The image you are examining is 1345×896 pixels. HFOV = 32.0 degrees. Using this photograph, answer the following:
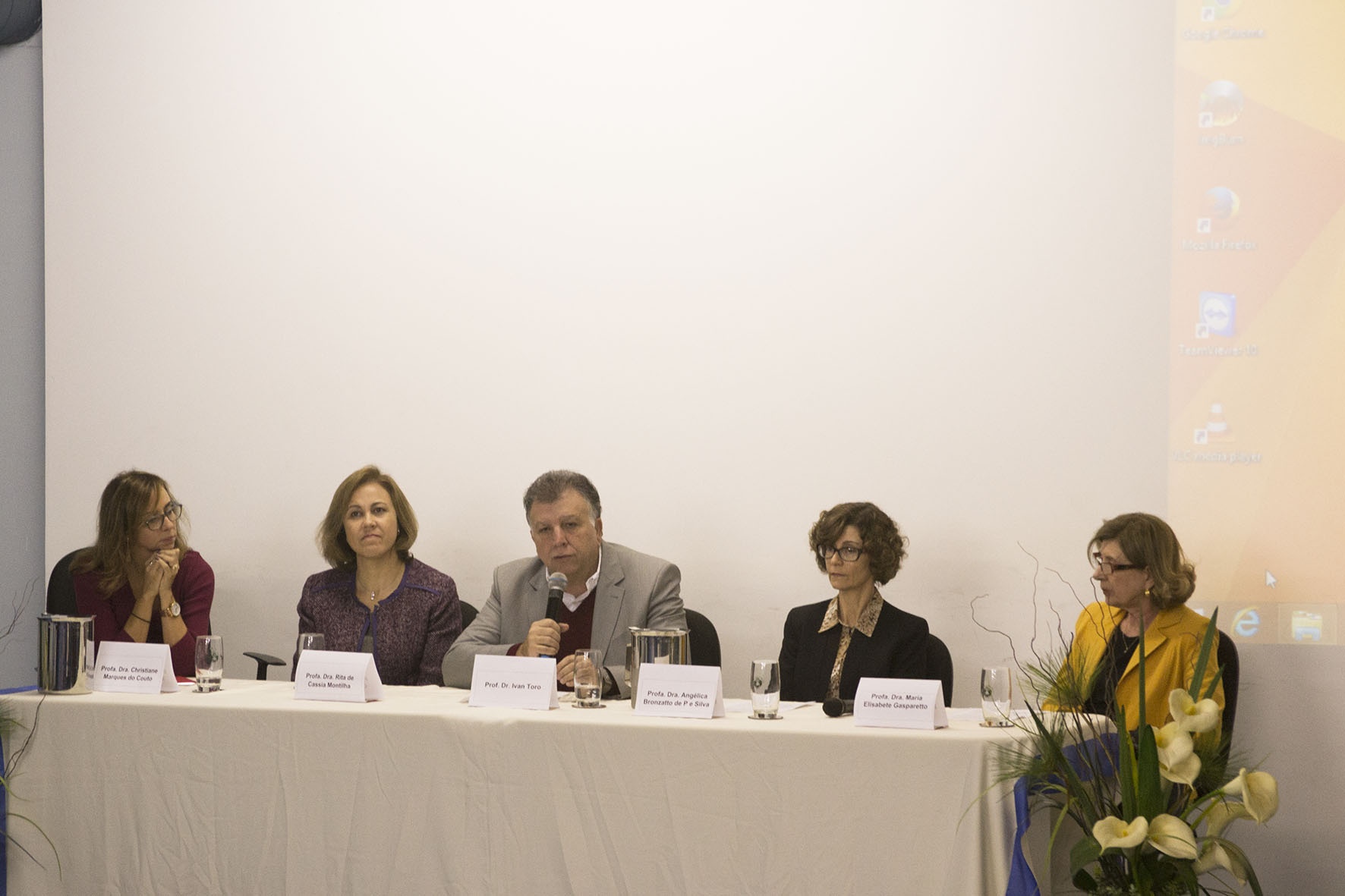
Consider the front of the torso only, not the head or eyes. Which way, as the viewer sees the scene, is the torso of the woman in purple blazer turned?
toward the camera

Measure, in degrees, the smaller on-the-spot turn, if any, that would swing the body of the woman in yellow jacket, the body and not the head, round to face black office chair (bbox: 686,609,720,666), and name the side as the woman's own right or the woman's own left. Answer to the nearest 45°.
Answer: approximately 45° to the woman's own right

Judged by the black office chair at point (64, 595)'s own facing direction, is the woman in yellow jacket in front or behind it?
in front

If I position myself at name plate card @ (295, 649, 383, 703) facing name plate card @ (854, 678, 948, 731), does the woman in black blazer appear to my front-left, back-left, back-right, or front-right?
front-left

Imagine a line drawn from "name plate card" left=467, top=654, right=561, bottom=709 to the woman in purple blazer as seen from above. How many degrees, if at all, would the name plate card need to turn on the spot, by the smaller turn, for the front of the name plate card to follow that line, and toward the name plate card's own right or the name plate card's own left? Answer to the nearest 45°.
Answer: approximately 180°

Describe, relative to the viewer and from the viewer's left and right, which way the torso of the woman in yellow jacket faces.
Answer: facing the viewer and to the left of the viewer

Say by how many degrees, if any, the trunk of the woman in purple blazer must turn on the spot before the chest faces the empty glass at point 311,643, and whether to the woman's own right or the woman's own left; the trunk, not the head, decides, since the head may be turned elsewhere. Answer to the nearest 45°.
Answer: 0° — they already face it

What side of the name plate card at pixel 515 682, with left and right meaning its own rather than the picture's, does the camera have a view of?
front

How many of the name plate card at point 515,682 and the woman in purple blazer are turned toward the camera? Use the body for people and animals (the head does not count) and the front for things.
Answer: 2

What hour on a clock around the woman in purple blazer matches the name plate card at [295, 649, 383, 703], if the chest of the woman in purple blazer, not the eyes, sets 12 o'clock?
The name plate card is roughly at 12 o'clock from the woman in purple blazer.

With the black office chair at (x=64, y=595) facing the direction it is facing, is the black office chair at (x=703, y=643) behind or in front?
in front

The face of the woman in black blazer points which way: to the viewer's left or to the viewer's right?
to the viewer's left
